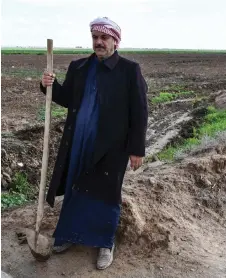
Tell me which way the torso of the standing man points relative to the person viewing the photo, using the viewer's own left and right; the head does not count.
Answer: facing the viewer and to the left of the viewer
